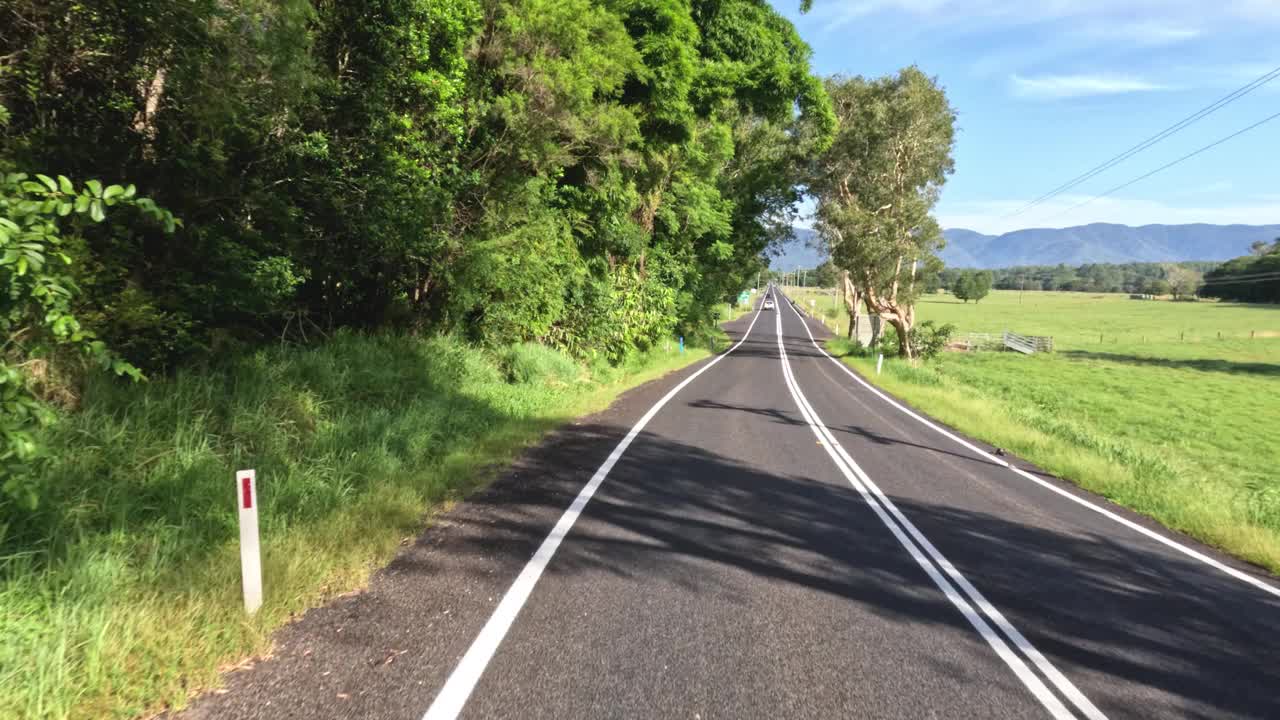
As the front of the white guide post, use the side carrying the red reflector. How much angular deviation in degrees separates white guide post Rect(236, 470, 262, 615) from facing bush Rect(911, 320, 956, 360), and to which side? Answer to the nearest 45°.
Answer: approximately 135° to its left

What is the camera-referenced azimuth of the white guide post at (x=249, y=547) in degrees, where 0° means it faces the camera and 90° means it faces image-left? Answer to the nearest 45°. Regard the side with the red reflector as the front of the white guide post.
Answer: approximately 0°

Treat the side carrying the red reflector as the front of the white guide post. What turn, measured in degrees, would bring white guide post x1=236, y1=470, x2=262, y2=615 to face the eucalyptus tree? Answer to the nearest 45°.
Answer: approximately 135° to its left
